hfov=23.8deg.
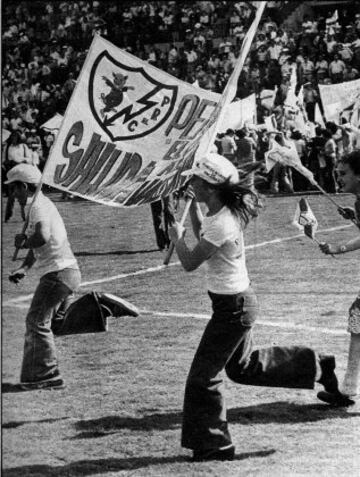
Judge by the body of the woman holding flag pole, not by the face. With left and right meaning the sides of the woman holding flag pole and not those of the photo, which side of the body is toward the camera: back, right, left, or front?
left

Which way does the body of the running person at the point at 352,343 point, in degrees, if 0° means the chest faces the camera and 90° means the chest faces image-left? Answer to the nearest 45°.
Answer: approximately 90°

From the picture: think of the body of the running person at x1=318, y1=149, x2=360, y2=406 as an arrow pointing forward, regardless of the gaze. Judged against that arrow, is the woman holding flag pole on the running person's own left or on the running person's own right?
on the running person's own left

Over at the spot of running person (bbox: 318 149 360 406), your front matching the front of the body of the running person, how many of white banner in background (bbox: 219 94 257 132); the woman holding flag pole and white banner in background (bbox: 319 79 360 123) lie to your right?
2

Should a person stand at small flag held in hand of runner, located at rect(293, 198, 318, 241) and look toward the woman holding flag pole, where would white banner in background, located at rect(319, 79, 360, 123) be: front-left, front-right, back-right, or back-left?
back-right

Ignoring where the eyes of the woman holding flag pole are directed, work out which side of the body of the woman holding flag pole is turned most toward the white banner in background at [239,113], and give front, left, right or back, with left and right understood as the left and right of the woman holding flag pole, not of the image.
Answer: right

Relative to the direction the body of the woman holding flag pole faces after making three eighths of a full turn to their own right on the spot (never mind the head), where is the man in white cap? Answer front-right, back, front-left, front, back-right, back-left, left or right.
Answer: left

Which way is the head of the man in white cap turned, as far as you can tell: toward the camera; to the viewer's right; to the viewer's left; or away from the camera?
to the viewer's left

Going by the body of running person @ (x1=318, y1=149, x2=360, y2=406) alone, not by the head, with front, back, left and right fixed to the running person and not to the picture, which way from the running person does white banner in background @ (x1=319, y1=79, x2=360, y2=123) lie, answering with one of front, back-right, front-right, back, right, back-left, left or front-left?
right

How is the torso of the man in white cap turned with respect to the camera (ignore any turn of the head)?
to the viewer's left

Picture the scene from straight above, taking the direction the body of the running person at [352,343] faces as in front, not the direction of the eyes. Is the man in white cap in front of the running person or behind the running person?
in front

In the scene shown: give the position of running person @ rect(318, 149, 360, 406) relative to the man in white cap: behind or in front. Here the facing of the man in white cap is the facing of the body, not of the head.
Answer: behind
